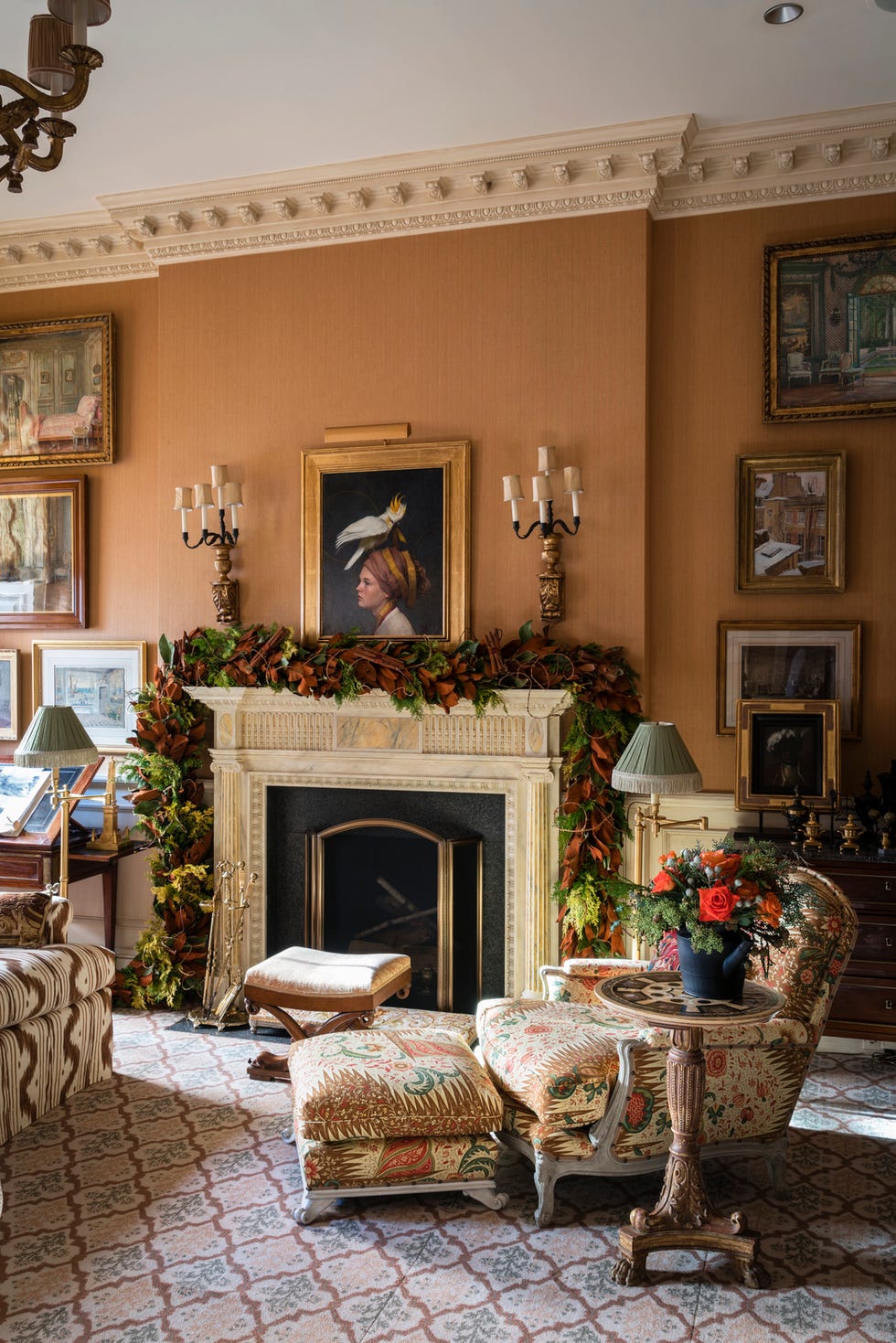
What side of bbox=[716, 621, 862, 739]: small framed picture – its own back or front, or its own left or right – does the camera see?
front

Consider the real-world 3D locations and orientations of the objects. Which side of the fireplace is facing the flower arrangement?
front

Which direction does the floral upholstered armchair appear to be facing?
to the viewer's left

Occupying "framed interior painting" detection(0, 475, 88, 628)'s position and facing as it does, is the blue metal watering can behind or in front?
in front

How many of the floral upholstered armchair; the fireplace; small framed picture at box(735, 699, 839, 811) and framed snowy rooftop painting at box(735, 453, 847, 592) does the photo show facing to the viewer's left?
1

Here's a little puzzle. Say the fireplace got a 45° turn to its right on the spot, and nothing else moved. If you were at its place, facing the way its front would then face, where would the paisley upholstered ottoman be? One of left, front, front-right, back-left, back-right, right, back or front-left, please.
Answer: front-left

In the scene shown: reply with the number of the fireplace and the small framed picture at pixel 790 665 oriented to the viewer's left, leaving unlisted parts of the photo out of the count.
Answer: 0

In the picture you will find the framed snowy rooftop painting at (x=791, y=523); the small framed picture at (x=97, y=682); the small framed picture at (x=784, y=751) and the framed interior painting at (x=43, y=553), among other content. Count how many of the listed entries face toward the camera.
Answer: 4

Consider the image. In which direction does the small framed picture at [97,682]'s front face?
toward the camera

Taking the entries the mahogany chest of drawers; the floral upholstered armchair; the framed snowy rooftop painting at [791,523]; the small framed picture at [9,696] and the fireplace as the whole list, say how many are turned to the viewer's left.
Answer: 1

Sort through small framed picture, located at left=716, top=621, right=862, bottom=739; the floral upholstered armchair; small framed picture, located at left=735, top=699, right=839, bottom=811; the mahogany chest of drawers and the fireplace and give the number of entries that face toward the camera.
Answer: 4

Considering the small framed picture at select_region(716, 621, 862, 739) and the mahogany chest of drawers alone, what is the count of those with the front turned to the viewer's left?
0

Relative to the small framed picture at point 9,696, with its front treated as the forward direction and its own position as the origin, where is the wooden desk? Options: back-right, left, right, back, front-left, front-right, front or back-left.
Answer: front

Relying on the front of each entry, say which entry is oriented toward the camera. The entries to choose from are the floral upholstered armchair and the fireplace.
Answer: the fireplace

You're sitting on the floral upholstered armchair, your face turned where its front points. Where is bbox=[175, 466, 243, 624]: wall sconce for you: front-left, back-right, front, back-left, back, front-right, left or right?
front-right

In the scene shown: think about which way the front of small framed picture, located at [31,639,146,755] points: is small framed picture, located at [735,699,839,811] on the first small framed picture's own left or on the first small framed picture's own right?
on the first small framed picture's own left
